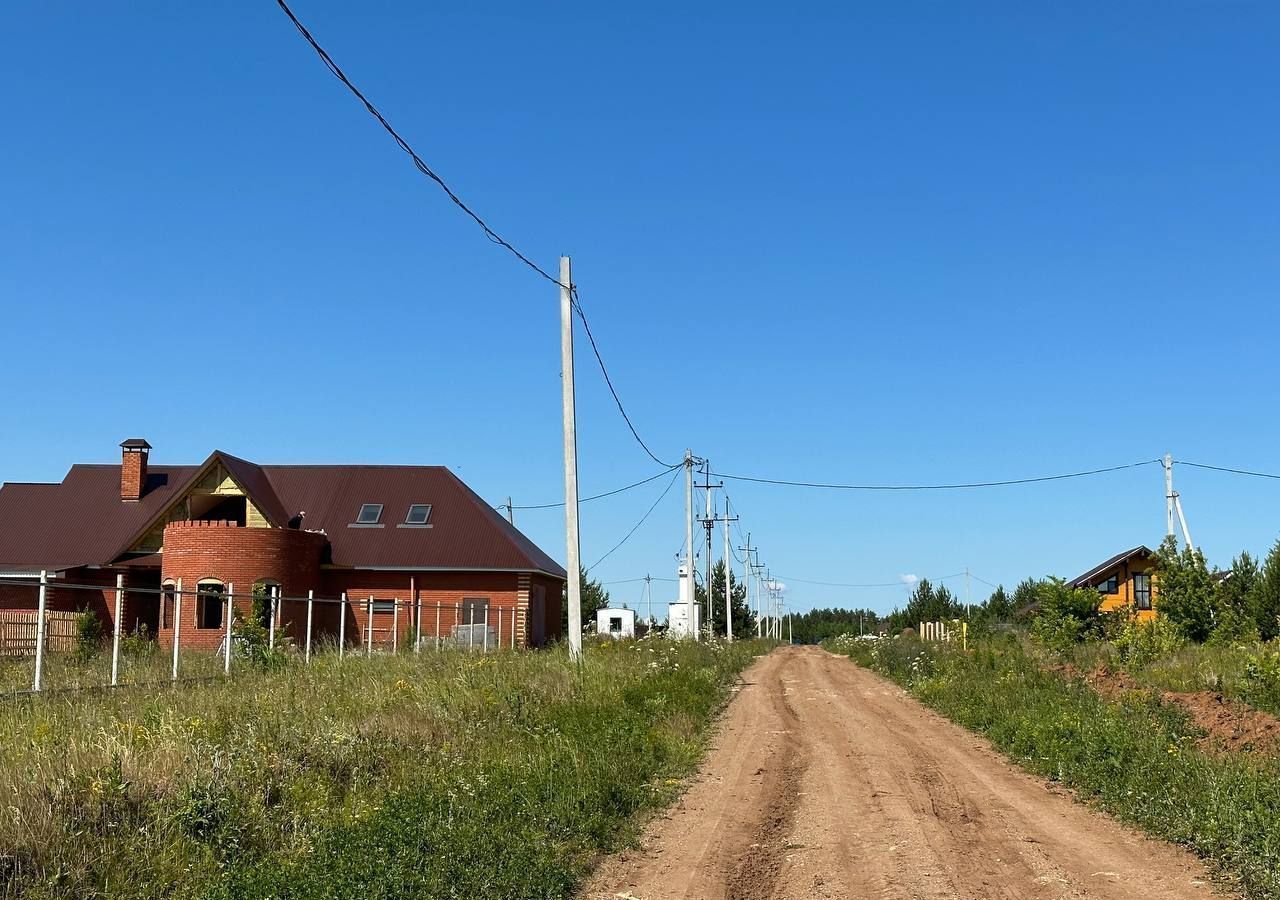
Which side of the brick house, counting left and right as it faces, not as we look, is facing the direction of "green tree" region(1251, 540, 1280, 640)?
left

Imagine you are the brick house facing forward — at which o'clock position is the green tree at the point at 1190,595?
The green tree is roughly at 10 o'clock from the brick house.

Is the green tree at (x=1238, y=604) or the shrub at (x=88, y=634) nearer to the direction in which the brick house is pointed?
the shrub

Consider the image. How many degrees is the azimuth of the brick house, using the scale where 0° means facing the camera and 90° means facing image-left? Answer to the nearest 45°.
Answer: approximately 0°

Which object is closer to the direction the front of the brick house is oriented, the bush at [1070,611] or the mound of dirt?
the mound of dirt

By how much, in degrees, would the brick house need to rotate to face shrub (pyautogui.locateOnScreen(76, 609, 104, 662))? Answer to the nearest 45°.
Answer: approximately 45° to its right

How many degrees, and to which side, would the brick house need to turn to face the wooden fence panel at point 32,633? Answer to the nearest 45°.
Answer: approximately 45° to its right

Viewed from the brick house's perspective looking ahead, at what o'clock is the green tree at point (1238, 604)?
The green tree is roughly at 10 o'clock from the brick house.

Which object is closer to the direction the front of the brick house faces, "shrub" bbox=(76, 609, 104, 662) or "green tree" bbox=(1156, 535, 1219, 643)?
the shrub
